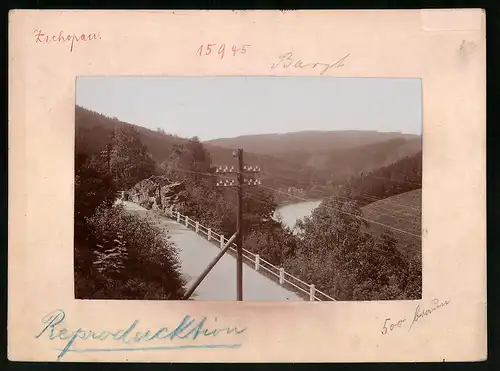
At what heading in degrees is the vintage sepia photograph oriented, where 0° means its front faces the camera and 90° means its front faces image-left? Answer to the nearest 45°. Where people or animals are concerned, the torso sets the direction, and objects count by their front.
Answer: approximately 0°
